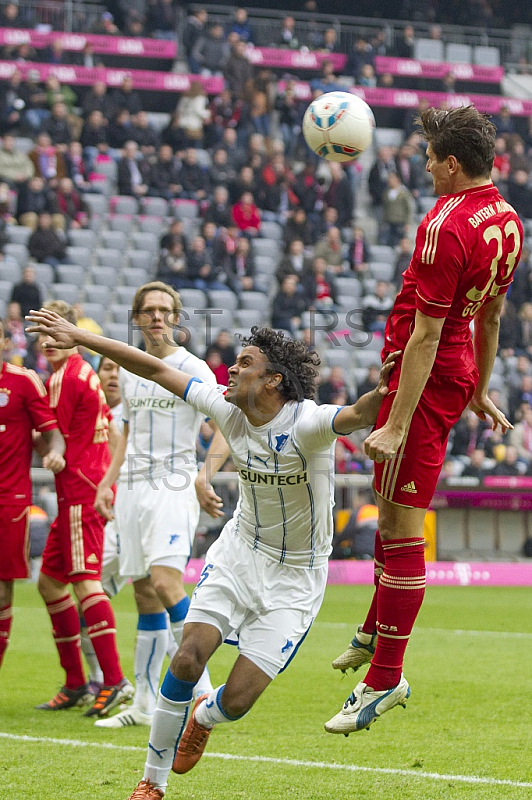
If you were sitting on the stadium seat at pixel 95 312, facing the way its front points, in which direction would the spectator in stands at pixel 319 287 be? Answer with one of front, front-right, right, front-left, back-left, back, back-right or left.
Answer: left

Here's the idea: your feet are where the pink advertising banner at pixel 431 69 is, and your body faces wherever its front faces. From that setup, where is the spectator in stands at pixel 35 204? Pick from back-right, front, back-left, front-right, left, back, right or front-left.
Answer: front-right

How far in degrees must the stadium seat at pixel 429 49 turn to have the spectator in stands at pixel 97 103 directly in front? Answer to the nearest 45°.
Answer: approximately 45° to its right

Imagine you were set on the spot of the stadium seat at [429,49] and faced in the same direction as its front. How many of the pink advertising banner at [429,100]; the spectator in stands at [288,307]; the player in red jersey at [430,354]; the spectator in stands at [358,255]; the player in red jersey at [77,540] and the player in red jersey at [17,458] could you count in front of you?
6

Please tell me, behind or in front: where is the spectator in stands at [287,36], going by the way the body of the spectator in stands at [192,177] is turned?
behind

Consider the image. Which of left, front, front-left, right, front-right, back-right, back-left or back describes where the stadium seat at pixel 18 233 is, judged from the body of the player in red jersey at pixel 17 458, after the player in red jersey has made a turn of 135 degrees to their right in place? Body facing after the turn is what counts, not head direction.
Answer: front-right

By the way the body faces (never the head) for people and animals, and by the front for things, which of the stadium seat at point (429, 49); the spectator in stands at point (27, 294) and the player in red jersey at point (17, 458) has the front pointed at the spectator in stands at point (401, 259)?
the stadium seat

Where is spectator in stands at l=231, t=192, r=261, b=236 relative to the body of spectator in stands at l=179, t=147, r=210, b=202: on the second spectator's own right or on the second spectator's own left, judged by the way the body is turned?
on the second spectator's own left
